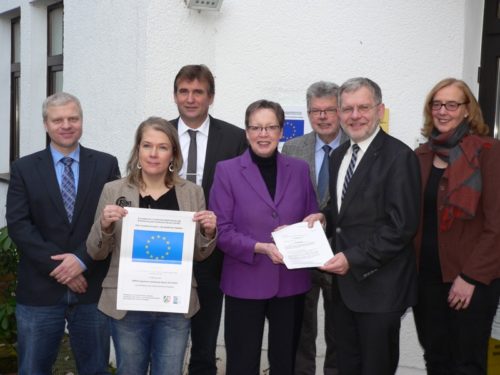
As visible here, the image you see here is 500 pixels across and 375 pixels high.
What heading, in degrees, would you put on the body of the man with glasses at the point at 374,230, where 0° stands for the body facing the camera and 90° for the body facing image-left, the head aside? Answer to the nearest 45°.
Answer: approximately 45°

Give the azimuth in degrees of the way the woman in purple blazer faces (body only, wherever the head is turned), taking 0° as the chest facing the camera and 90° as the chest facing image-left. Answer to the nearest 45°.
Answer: approximately 0°

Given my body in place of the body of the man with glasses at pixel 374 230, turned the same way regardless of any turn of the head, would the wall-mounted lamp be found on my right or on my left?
on my right

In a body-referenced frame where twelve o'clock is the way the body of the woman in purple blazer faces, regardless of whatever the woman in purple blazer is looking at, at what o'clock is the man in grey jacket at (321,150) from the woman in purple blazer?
The man in grey jacket is roughly at 7 o'clock from the woman in purple blazer.

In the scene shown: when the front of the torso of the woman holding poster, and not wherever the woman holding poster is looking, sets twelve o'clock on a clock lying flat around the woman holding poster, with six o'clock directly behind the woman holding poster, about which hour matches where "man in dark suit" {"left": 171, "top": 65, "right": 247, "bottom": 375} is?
The man in dark suit is roughly at 7 o'clock from the woman holding poster.

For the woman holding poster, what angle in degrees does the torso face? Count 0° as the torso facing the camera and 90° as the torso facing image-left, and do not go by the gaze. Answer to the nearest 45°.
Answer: approximately 0°

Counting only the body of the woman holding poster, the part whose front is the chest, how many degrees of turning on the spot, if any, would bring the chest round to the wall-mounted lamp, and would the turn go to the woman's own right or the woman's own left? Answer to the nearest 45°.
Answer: approximately 180°

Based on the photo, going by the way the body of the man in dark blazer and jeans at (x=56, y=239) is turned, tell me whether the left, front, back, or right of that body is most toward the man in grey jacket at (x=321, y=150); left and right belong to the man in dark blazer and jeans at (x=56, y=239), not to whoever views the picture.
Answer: left
